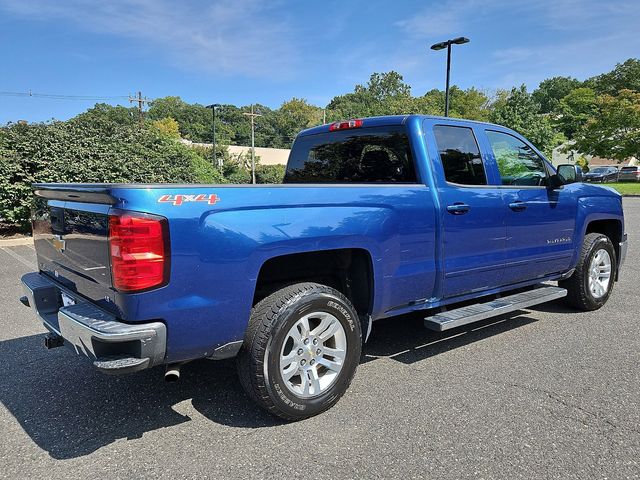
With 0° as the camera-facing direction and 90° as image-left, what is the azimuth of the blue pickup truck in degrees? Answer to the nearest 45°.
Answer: approximately 225°

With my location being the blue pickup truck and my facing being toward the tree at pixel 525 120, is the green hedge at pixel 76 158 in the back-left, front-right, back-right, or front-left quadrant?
front-left

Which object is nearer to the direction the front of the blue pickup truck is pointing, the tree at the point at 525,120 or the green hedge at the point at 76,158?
the tree

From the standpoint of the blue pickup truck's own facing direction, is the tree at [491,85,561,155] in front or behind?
in front

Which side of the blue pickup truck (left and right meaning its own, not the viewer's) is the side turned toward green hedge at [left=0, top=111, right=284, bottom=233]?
left

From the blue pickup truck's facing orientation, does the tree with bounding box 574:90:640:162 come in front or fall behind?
in front
